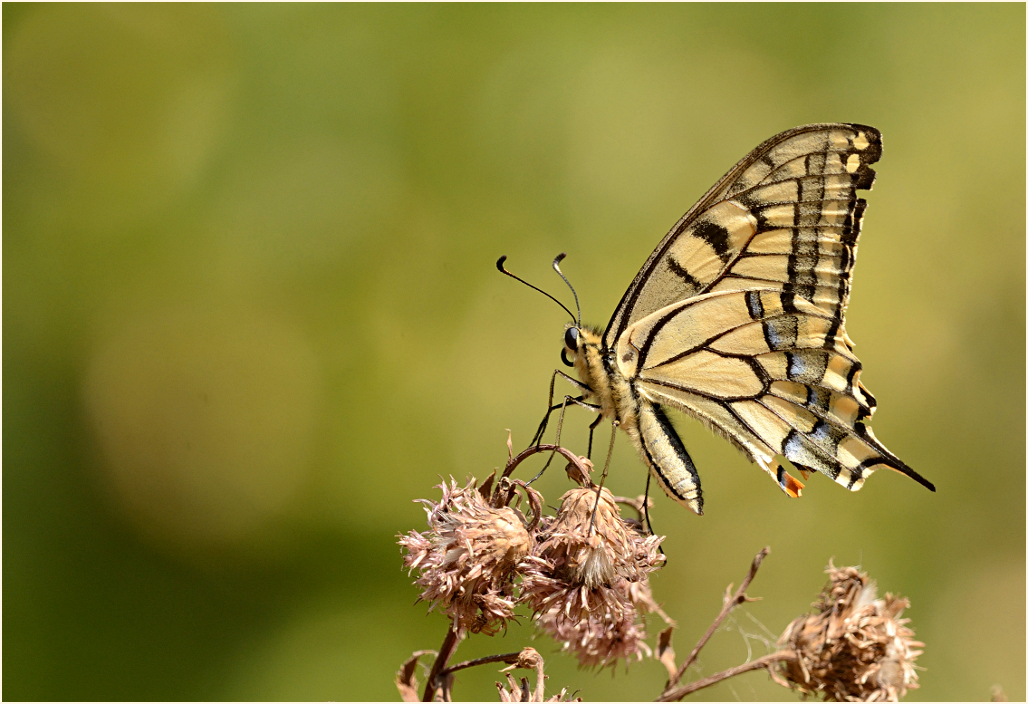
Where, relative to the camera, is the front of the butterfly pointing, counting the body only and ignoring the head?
to the viewer's left
